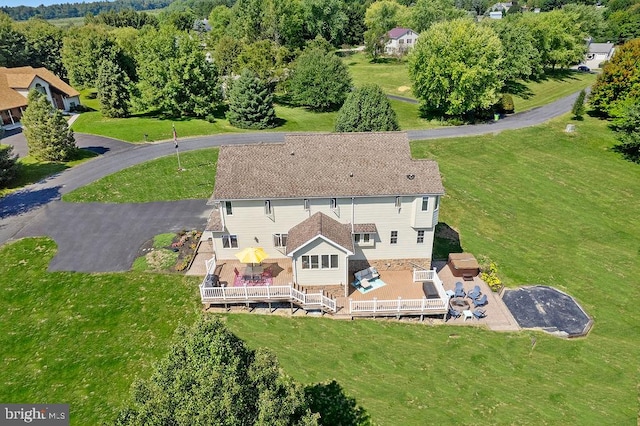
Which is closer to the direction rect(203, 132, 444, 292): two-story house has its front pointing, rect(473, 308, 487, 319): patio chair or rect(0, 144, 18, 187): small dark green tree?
the small dark green tree

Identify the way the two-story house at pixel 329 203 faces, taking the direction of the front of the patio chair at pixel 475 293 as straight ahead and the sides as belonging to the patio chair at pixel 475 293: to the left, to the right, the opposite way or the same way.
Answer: to the right

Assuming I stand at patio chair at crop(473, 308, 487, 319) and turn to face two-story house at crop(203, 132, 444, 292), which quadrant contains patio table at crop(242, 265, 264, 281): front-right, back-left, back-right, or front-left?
front-left

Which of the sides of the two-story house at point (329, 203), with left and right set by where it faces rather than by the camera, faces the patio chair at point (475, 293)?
right

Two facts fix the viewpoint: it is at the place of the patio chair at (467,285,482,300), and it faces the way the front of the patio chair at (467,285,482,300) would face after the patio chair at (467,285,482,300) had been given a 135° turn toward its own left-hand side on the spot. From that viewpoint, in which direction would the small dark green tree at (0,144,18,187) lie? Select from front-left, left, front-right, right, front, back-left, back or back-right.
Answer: back

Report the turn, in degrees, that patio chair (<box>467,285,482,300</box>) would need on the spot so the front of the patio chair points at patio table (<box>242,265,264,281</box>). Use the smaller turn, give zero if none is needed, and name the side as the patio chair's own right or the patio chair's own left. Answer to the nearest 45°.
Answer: approximately 45° to the patio chair's own right

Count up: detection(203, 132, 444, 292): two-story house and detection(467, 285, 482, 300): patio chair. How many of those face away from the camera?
1

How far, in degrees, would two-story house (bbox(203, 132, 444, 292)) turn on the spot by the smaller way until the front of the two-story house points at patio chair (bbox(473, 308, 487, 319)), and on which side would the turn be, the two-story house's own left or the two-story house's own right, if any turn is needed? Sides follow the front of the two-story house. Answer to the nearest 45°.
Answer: approximately 135° to the two-story house's own right

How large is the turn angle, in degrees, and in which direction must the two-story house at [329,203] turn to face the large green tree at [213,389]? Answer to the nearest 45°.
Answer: approximately 180°

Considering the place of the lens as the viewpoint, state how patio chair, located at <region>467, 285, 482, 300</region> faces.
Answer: facing the viewer and to the left of the viewer

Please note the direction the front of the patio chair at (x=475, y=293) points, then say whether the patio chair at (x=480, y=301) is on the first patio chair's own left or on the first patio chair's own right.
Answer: on the first patio chair's own left

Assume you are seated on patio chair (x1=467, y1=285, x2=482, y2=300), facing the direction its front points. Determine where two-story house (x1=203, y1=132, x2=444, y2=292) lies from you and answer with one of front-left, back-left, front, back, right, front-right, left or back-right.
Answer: front-right

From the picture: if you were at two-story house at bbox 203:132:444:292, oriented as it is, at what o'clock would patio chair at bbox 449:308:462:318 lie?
The patio chair is roughly at 4 o'clock from the two-story house.

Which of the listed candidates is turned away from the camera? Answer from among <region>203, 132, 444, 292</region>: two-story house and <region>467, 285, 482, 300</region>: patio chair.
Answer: the two-story house

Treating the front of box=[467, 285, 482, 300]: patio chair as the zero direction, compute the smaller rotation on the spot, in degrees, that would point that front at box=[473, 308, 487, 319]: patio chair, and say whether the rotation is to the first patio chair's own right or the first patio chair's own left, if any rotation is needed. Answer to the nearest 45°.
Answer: approximately 45° to the first patio chair's own left

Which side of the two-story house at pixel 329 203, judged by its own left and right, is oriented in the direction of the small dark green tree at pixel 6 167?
left

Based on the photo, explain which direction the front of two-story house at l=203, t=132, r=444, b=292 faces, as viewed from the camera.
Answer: facing away from the viewer
